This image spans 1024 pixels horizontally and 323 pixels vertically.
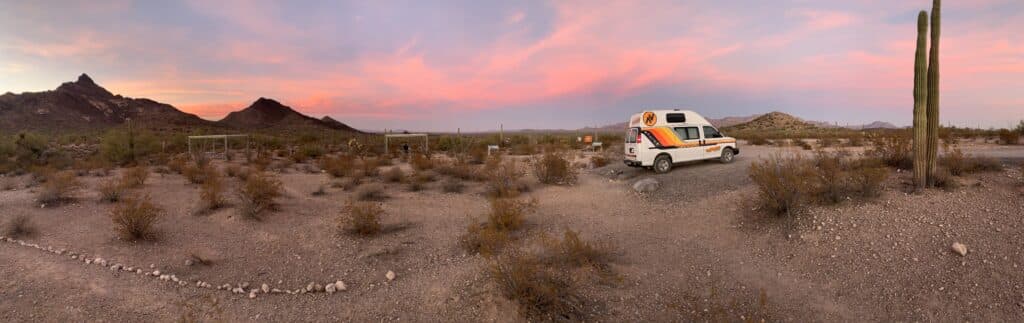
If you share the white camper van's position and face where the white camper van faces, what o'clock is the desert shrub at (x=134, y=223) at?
The desert shrub is roughly at 6 o'clock from the white camper van.

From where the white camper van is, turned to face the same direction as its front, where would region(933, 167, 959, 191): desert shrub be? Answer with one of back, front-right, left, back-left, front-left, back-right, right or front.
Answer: right

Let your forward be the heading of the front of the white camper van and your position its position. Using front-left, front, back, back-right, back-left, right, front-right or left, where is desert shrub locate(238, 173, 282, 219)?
back

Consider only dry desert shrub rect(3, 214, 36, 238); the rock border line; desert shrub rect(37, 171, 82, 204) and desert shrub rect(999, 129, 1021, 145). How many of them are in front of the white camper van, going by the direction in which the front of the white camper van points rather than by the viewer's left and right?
1

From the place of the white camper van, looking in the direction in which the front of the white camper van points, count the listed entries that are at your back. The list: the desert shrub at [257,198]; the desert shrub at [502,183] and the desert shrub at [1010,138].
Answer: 2

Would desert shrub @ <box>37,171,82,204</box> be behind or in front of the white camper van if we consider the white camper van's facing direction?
behind

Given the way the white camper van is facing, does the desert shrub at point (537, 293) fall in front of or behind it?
behind

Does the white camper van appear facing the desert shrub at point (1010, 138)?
yes

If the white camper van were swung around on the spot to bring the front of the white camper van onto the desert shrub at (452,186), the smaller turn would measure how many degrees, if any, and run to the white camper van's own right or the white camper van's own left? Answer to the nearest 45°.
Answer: approximately 180°

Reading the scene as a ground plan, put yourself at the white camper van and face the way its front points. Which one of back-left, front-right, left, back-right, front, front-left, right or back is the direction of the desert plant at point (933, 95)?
right

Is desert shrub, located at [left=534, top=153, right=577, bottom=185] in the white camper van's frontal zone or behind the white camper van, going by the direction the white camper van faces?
behind

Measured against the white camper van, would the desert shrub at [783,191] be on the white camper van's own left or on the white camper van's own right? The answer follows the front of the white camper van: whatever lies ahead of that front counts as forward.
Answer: on the white camper van's own right

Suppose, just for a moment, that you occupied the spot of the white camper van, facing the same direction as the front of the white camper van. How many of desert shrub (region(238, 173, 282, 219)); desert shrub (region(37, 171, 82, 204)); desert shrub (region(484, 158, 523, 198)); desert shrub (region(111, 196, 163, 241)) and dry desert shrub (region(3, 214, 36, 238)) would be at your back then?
5

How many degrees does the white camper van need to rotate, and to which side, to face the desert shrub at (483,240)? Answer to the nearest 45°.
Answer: approximately 135° to its right

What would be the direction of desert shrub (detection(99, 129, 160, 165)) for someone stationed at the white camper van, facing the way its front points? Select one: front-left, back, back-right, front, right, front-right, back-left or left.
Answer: back-left

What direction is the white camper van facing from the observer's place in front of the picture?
facing away from the viewer and to the right of the viewer
